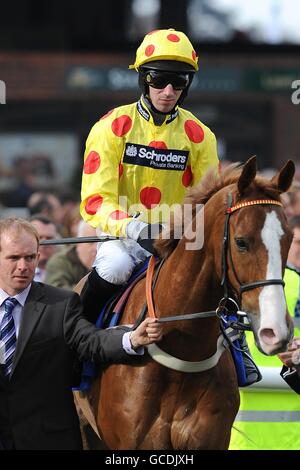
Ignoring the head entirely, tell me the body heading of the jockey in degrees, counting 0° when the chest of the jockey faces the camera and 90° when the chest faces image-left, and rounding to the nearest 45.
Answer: approximately 315°

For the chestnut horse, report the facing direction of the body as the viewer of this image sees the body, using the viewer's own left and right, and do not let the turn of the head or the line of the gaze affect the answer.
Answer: facing the viewer and to the right of the viewer
